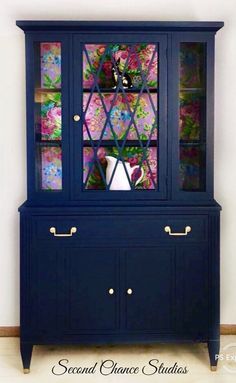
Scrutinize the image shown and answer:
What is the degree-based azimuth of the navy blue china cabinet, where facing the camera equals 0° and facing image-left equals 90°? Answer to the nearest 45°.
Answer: approximately 0°
